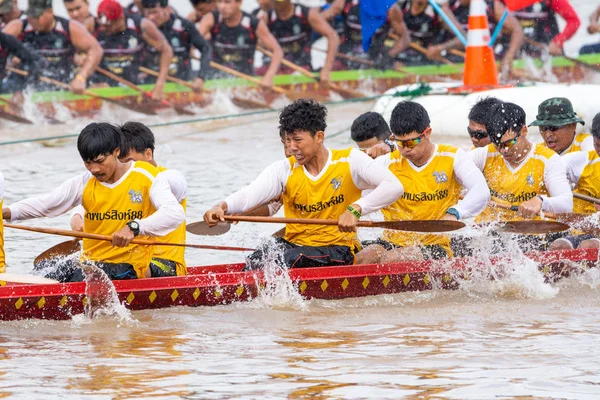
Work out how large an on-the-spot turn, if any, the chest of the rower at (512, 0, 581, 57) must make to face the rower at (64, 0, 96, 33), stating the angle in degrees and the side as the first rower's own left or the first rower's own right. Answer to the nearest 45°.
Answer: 0° — they already face them

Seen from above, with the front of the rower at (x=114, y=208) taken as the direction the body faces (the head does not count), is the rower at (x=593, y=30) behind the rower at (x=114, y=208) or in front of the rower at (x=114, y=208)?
behind

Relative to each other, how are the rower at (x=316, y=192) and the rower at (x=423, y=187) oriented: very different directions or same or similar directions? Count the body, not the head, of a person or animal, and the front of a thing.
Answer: same or similar directions

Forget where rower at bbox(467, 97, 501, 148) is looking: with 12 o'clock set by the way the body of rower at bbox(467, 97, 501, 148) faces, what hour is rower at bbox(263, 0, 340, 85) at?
rower at bbox(263, 0, 340, 85) is roughly at 4 o'clock from rower at bbox(467, 97, 501, 148).

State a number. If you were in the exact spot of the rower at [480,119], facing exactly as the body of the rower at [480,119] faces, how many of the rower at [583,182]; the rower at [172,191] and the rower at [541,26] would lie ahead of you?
1

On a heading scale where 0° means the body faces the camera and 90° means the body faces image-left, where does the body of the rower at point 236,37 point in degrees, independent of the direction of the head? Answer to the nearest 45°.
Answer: approximately 45°

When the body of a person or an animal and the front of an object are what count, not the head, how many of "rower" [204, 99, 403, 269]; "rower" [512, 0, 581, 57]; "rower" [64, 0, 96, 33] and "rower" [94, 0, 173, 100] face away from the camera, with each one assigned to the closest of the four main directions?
0

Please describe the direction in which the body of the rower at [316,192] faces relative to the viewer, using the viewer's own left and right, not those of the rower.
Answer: facing the viewer and to the left of the viewer

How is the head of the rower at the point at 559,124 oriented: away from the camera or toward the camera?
toward the camera
